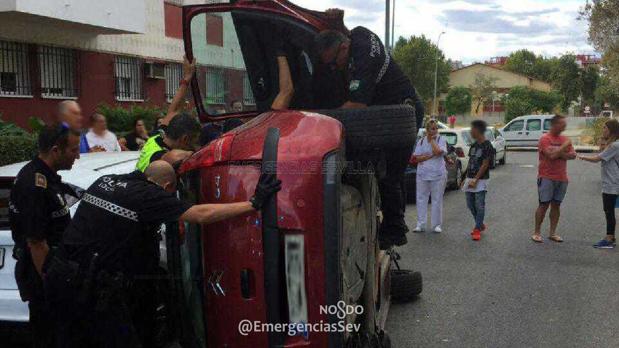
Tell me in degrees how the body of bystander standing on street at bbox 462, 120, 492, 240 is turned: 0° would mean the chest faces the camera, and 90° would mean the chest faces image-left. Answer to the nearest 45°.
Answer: approximately 45°

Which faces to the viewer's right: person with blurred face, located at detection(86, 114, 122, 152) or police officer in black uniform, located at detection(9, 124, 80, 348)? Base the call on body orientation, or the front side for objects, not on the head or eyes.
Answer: the police officer in black uniform

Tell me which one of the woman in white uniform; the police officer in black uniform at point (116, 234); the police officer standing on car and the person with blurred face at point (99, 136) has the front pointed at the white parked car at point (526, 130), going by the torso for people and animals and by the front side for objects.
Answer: the police officer in black uniform

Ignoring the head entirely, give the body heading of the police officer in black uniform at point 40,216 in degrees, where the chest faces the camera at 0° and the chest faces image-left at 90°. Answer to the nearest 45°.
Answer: approximately 270°

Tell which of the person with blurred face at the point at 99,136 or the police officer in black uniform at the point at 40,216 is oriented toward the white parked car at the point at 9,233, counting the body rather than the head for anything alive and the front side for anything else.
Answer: the person with blurred face

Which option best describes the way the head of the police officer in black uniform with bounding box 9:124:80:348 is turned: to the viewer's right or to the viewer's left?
to the viewer's right

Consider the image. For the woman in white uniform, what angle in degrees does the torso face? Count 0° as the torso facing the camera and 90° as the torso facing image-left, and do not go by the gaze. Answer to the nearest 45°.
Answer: approximately 0°

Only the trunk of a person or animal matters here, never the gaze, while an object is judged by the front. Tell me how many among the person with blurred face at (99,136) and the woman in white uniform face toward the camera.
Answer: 2

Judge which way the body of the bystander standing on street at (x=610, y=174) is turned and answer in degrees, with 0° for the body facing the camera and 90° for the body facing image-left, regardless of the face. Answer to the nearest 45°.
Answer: approximately 90°

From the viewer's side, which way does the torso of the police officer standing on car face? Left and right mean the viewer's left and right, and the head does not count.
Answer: facing to the left of the viewer

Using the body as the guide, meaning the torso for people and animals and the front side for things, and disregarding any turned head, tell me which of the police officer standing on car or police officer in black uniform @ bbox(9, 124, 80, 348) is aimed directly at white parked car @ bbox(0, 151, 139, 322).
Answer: the police officer standing on car

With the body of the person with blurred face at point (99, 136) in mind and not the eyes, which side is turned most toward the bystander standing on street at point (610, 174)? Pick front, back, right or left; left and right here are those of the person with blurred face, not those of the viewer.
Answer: left
